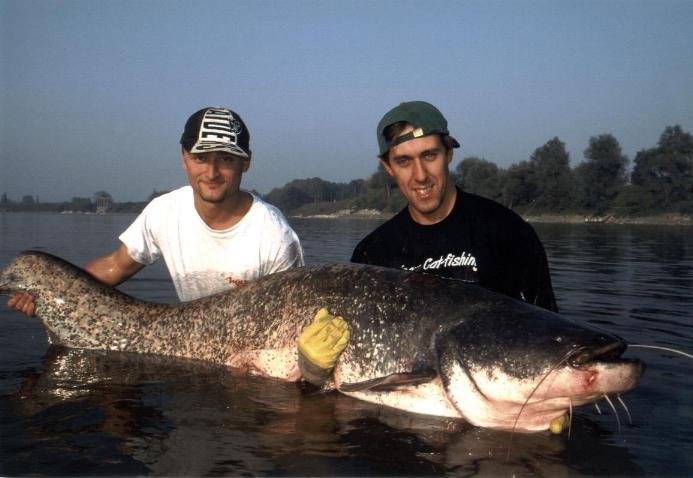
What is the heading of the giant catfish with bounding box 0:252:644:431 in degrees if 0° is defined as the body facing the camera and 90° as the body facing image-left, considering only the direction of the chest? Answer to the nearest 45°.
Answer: approximately 270°

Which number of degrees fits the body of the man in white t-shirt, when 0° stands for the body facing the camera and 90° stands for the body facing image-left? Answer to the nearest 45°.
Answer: approximately 0°
